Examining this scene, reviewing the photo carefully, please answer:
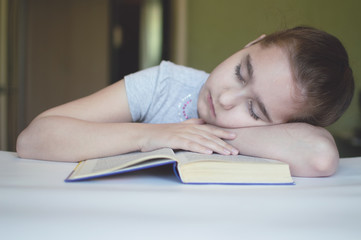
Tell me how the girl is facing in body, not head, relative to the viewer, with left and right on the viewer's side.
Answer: facing the viewer

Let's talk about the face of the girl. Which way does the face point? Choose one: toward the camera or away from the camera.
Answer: toward the camera
